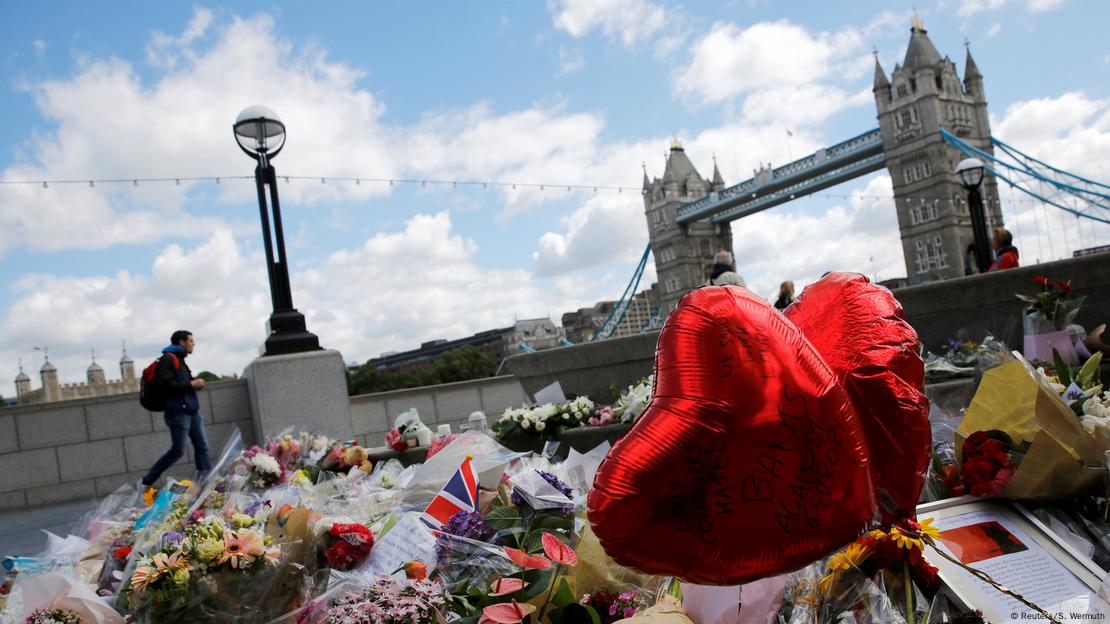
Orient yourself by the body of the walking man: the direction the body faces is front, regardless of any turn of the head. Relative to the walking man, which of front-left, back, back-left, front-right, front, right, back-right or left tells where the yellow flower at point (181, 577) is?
right

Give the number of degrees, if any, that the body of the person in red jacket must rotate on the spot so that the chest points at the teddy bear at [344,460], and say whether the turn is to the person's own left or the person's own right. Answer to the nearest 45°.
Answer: approximately 45° to the person's own left

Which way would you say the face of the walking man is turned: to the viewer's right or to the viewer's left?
to the viewer's right

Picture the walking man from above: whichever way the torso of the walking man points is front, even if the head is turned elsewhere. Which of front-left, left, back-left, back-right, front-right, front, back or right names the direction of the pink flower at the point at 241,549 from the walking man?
right

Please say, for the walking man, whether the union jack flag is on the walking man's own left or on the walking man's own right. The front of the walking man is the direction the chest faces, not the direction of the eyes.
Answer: on the walking man's own right

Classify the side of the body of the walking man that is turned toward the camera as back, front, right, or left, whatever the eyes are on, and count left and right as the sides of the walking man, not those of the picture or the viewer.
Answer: right

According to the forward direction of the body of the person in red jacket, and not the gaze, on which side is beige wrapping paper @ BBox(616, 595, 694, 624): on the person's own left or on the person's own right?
on the person's own left

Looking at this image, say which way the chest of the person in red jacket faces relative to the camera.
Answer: to the viewer's left

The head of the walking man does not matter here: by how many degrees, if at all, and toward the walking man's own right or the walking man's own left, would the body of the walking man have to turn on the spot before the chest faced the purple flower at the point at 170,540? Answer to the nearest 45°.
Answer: approximately 90° to the walking man's own right
